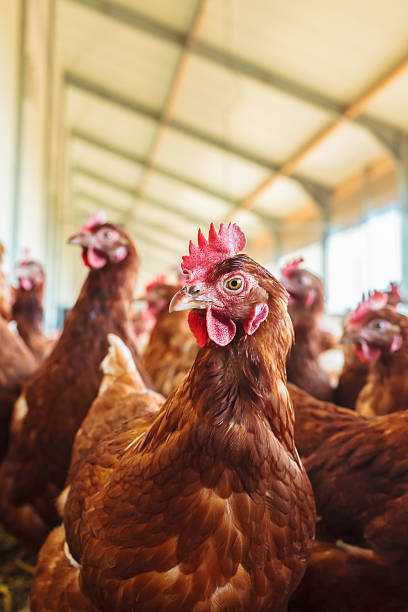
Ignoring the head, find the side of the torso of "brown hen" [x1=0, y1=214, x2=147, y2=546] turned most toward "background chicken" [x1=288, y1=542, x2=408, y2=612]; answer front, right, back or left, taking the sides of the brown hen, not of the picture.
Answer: left

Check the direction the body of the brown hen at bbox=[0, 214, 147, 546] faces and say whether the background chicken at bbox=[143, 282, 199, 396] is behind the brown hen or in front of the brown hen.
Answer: behind

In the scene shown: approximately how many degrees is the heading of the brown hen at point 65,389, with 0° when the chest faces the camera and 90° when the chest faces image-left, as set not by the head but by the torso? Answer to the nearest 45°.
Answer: approximately 45°

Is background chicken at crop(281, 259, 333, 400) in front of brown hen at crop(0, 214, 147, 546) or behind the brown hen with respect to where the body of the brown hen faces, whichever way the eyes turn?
behind
